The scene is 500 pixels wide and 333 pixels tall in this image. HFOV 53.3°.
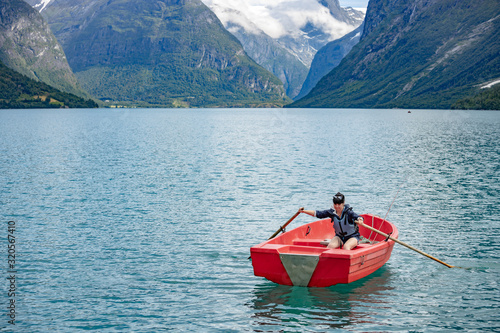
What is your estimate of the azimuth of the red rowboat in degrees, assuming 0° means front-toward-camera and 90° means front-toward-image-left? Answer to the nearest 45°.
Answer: approximately 225°
